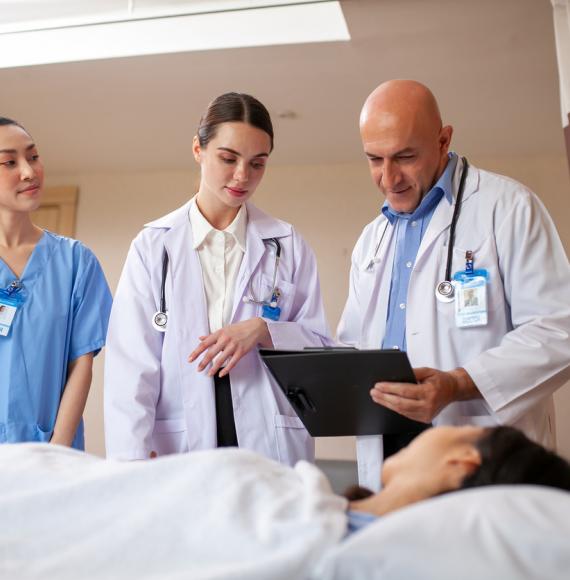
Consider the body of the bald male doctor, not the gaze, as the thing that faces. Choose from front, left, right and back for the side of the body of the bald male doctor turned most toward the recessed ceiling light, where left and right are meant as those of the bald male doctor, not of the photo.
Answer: right

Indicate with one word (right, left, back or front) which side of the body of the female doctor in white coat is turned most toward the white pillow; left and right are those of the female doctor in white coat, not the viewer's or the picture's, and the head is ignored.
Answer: front

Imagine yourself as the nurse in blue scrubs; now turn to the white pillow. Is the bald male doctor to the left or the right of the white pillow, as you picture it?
left

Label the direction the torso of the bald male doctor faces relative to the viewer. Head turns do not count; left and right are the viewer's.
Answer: facing the viewer and to the left of the viewer

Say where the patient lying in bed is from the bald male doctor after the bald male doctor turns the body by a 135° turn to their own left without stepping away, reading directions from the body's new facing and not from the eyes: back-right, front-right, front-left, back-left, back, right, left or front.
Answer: right

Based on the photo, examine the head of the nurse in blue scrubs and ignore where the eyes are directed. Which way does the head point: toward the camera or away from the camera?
toward the camera

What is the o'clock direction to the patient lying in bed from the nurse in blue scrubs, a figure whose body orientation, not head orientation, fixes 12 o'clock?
The patient lying in bed is roughly at 11 o'clock from the nurse in blue scrubs.

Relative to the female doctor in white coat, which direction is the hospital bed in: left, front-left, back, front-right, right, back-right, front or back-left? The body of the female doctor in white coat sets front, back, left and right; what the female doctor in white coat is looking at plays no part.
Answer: front

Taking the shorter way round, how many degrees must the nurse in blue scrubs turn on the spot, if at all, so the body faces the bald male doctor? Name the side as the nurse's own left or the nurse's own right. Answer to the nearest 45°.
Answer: approximately 45° to the nurse's own left

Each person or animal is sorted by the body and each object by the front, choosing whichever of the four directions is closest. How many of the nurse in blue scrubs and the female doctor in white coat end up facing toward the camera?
2

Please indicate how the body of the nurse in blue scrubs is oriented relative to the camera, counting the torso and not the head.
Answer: toward the camera

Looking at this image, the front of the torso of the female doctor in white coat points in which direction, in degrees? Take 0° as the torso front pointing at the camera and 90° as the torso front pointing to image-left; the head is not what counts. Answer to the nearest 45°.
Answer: approximately 0°

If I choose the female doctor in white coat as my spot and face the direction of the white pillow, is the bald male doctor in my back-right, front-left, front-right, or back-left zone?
front-left

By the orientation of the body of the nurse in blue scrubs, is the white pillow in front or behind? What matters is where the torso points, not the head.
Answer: in front

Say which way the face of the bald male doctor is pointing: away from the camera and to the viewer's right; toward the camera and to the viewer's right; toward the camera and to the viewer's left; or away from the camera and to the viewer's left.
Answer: toward the camera and to the viewer's left
